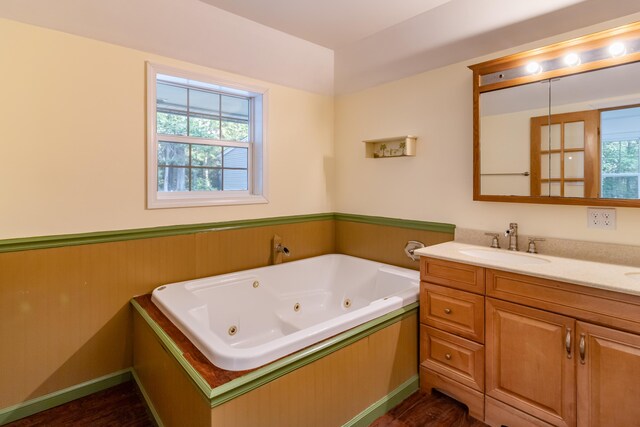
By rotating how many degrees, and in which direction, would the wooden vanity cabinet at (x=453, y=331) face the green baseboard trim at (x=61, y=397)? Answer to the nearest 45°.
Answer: approximately 45° to its right

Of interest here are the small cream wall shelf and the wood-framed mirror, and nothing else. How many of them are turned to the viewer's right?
0

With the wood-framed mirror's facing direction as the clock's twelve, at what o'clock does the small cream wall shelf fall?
The small cream wall shelf is roughly at 2 o'clock from the wood-framed mirror.

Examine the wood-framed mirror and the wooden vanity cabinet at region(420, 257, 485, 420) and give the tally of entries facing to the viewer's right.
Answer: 0

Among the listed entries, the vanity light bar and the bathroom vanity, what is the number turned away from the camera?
0
